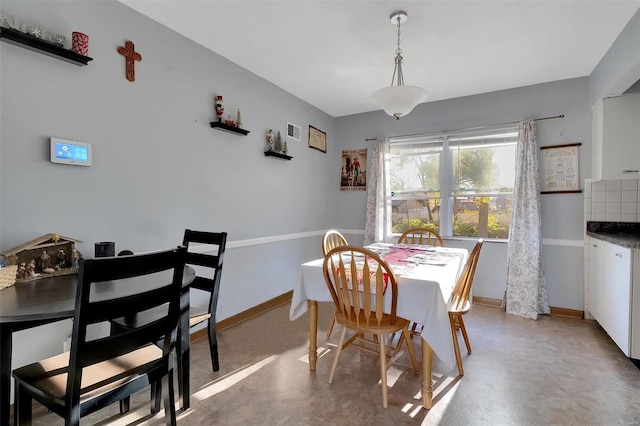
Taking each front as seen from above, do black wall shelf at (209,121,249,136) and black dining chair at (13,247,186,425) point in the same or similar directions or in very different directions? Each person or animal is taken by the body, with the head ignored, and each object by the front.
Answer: very different directions

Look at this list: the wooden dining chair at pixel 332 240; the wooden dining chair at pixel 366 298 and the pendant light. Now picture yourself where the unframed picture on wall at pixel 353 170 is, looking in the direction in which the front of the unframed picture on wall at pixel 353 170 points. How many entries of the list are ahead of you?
3

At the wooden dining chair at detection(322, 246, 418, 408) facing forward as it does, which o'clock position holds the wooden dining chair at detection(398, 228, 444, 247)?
the wooden dining chair at detection(398, 228, 444, 247) is roughly at 11 o'clock from the wooden dining chair at detection(322, 246, 418, 408).

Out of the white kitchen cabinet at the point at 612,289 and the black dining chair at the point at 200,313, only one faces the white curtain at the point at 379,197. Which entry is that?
the white kitchen cabinet

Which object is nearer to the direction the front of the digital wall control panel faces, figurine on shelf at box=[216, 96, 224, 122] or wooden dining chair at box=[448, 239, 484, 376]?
the wooden dining chair

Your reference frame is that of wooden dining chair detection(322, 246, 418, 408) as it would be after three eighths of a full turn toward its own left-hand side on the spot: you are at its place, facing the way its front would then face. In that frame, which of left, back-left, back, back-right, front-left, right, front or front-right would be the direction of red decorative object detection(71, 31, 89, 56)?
front

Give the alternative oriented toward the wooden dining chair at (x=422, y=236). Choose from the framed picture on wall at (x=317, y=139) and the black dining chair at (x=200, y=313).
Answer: the framed picture on wall

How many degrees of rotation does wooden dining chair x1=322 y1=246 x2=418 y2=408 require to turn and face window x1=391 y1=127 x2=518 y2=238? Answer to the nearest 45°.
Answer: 0° — it already faces it

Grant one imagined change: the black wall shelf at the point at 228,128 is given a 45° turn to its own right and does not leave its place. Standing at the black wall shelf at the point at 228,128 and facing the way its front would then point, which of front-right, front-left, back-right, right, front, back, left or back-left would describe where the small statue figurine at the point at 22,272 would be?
front-right

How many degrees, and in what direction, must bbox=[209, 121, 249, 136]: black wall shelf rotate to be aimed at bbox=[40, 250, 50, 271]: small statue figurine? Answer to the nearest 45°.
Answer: approximately 90° to its right

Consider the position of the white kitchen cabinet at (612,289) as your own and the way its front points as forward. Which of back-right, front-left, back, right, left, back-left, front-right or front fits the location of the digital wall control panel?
front-left

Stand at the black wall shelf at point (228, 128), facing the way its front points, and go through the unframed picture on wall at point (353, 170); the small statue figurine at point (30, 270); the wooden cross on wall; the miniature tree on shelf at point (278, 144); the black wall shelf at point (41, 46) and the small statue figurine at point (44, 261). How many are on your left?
2

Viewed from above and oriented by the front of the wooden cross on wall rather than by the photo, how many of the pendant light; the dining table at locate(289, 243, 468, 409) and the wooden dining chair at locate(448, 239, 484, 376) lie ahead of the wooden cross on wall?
3
